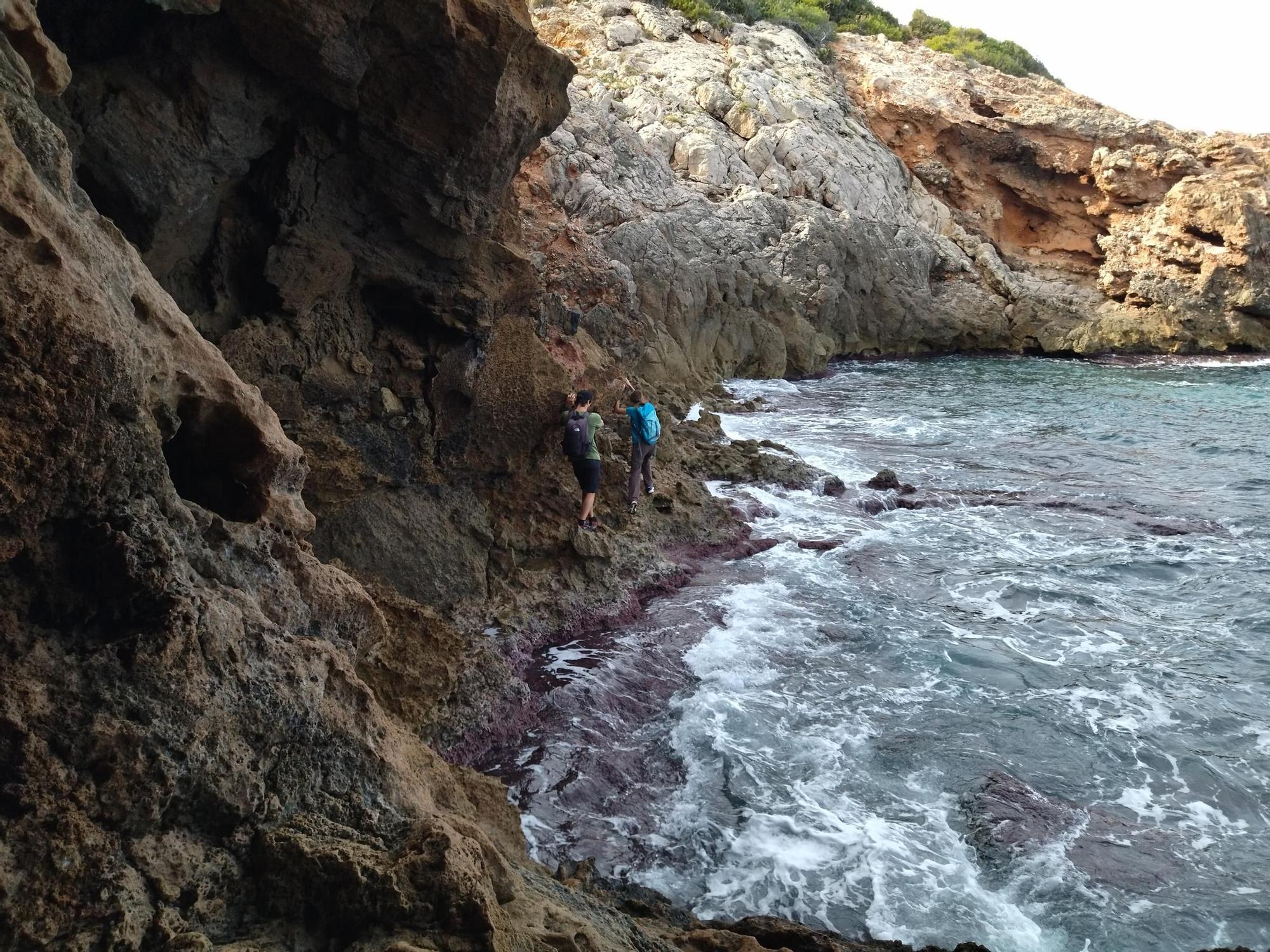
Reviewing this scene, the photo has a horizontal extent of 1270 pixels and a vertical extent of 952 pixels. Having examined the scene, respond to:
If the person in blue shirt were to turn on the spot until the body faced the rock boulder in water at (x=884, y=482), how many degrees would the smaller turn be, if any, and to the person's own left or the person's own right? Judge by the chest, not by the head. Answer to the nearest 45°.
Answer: approximately 90° to the person's own right

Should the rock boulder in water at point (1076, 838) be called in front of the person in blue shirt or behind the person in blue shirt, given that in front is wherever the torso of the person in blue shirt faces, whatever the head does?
behind

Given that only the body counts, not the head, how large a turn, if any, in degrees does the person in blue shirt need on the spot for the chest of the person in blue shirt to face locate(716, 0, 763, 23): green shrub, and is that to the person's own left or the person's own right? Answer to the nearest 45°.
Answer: approximately 45° to the person's own right

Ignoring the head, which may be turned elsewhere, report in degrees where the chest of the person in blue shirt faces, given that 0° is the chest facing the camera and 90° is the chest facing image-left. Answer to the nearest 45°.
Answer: approximately 135°

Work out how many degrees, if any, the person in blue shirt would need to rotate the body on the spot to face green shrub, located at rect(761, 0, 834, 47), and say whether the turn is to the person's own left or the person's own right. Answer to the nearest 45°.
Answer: approximately 45° to the person's own right

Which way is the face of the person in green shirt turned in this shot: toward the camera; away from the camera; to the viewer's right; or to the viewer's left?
away from the camera

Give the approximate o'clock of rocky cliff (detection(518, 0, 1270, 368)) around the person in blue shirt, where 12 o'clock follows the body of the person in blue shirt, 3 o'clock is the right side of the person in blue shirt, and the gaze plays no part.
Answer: The rocky cliff is roughly at 2 o'clock from the person in blue shirt.

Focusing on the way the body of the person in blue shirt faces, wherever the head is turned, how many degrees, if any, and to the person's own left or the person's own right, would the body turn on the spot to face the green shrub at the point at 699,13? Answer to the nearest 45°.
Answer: approximately 45° to the person's own right

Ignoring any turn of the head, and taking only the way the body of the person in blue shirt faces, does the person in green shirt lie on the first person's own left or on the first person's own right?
on the first person's own left

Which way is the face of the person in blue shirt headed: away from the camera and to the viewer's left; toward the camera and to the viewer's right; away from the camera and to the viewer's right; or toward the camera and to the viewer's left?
away from the camera and to the viewer's left
